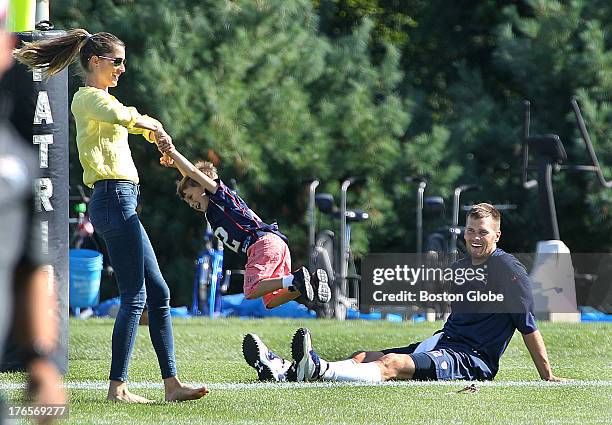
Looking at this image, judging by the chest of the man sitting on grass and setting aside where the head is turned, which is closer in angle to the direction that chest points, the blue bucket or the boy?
the boy

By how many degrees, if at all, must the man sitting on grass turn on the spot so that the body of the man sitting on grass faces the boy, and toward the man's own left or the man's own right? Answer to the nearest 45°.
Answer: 0° — they already face them

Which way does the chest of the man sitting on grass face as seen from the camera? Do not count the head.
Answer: to the viewer's left

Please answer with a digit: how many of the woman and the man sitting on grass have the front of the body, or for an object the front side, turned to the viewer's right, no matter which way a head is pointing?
1

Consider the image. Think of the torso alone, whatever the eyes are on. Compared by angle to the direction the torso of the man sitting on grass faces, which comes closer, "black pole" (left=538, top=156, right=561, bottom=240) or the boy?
the boy

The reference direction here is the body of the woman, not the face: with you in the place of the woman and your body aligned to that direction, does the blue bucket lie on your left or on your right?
on your left

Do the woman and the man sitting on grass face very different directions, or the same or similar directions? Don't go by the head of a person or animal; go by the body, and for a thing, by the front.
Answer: very different directions

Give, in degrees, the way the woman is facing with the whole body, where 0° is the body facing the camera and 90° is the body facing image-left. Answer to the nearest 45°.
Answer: approximately 270°

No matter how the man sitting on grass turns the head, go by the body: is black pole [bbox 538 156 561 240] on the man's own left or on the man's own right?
on the man's own right

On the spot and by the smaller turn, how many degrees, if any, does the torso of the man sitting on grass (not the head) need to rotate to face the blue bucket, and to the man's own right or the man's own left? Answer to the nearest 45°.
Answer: approximately 45° to the man's own right
